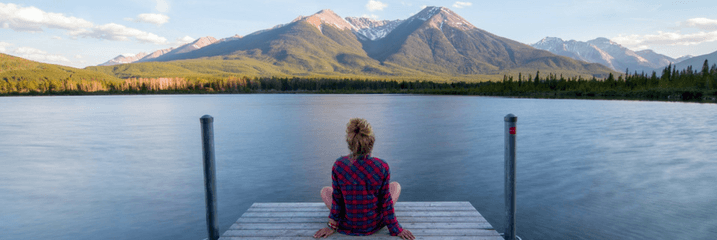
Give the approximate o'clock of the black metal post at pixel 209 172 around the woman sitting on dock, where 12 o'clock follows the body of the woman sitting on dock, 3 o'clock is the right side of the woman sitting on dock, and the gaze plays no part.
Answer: The black metal post is roughly at 10 o'clock from the woman sitting on dock.

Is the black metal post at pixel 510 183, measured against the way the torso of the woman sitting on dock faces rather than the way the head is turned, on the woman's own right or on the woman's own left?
on the woman's own right

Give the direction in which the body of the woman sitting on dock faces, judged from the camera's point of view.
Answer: away from the camera

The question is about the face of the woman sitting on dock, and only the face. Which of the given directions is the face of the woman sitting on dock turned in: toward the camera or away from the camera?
away from the camera
